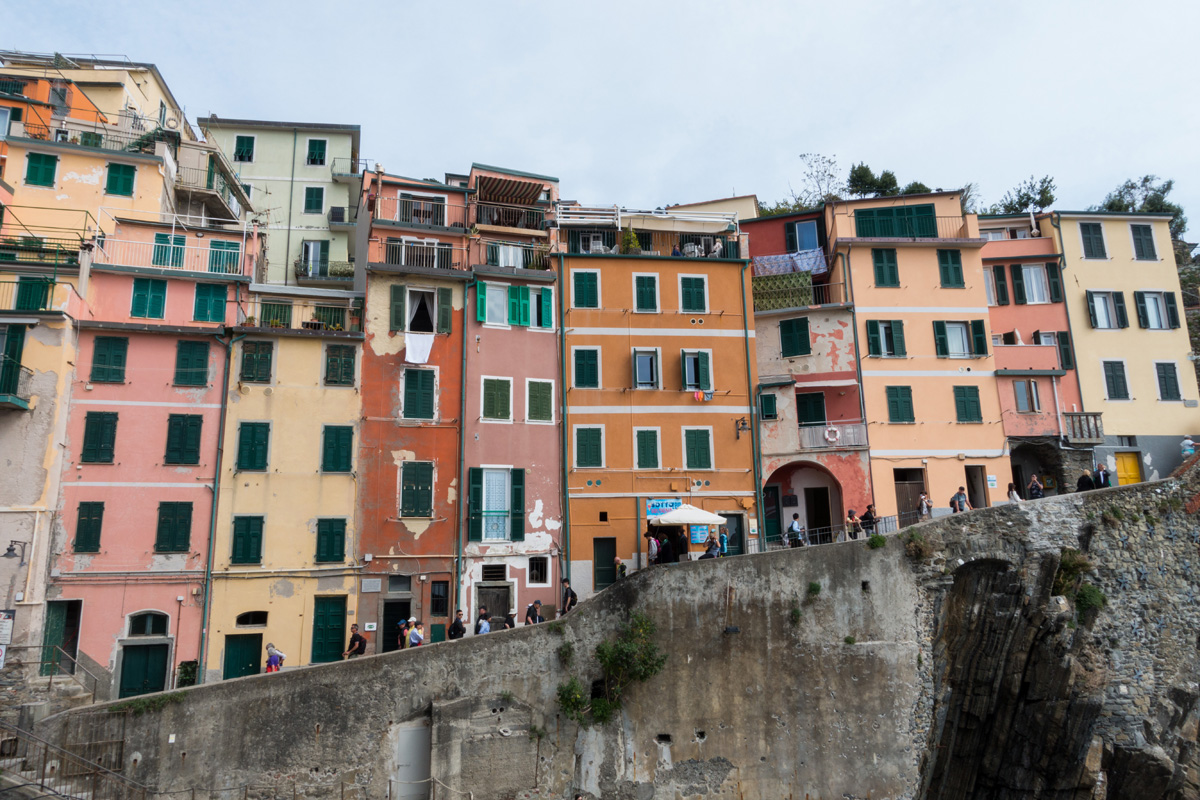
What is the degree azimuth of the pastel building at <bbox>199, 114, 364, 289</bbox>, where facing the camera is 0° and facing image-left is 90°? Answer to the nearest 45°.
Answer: approximately 0°

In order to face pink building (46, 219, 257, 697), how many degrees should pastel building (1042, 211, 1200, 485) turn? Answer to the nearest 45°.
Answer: approximately 45° to its right

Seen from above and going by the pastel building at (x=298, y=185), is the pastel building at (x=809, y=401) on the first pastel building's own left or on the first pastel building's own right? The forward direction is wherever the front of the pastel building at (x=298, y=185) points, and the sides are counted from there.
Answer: on the first pastel building's own left
